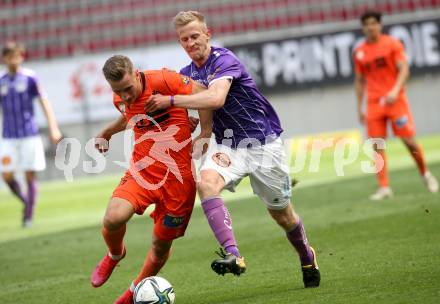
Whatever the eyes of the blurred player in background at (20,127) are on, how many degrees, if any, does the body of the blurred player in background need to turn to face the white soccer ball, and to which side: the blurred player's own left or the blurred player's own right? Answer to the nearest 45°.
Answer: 0° — they already face it

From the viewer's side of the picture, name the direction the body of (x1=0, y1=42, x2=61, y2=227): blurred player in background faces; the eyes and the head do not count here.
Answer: toward the camera

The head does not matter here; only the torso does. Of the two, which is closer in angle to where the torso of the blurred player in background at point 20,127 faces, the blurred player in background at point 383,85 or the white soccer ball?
the white soccer ball

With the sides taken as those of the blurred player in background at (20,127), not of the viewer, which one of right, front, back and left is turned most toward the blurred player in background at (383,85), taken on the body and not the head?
left
